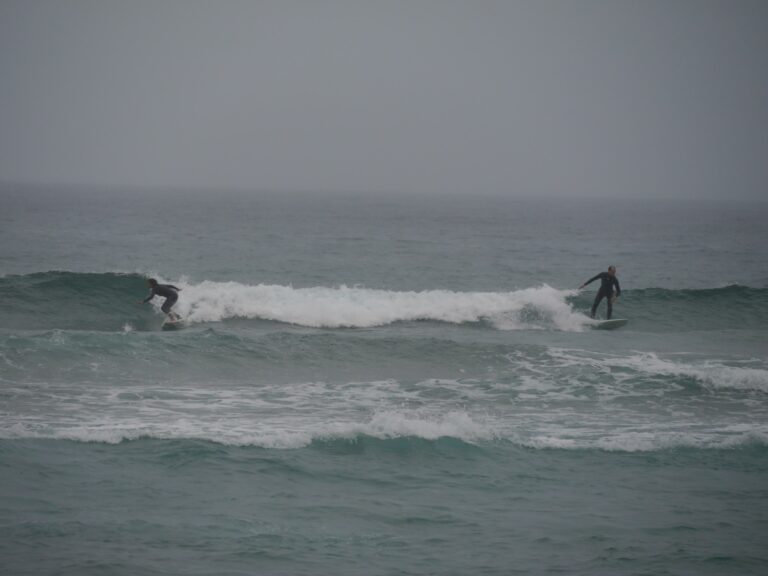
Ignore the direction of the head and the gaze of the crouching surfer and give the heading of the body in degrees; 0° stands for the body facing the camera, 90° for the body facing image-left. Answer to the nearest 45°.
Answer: approximately 90°

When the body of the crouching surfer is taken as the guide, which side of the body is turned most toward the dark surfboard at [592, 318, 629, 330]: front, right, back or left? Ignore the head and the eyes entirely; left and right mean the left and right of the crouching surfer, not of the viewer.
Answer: back
